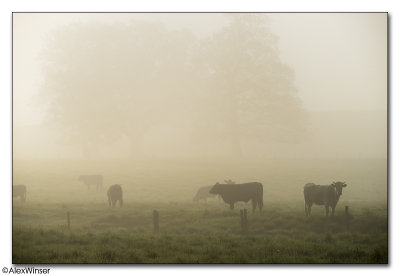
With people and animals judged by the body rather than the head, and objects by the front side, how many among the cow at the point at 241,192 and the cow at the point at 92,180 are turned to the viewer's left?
2

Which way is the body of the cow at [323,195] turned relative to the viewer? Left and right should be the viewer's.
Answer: facing to the right of the viewer

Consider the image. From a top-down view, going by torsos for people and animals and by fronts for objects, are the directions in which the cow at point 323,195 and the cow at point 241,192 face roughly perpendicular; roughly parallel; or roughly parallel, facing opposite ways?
roughly parallel, facing opposite ways

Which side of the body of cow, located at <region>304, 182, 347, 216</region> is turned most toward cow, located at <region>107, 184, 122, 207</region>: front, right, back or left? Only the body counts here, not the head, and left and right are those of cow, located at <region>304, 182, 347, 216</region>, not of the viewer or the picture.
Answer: back

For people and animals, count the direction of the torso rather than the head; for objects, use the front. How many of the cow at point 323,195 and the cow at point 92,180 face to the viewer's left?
1

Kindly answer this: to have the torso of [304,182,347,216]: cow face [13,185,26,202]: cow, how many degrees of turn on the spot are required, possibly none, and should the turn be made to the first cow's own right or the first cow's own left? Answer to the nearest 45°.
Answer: approximately 180°

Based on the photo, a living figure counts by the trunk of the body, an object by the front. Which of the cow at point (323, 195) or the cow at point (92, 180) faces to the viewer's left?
the cow at point (92, 180)

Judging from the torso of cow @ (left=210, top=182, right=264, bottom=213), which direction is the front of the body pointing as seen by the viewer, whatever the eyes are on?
to the viewer's left

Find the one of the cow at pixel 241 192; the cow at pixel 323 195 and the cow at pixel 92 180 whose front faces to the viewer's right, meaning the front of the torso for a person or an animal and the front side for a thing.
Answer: the cow at pixel 323 195

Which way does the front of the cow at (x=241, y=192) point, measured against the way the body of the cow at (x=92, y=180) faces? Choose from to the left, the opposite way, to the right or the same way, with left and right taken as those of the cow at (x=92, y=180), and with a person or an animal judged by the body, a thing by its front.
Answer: the same way

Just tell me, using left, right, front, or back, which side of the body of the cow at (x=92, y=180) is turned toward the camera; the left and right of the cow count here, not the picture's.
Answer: left

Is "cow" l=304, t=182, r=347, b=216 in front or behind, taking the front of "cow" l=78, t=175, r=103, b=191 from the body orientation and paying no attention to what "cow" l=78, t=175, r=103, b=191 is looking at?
behind

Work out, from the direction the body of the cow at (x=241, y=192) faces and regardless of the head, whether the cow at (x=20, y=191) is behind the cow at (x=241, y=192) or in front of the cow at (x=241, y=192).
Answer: in front
